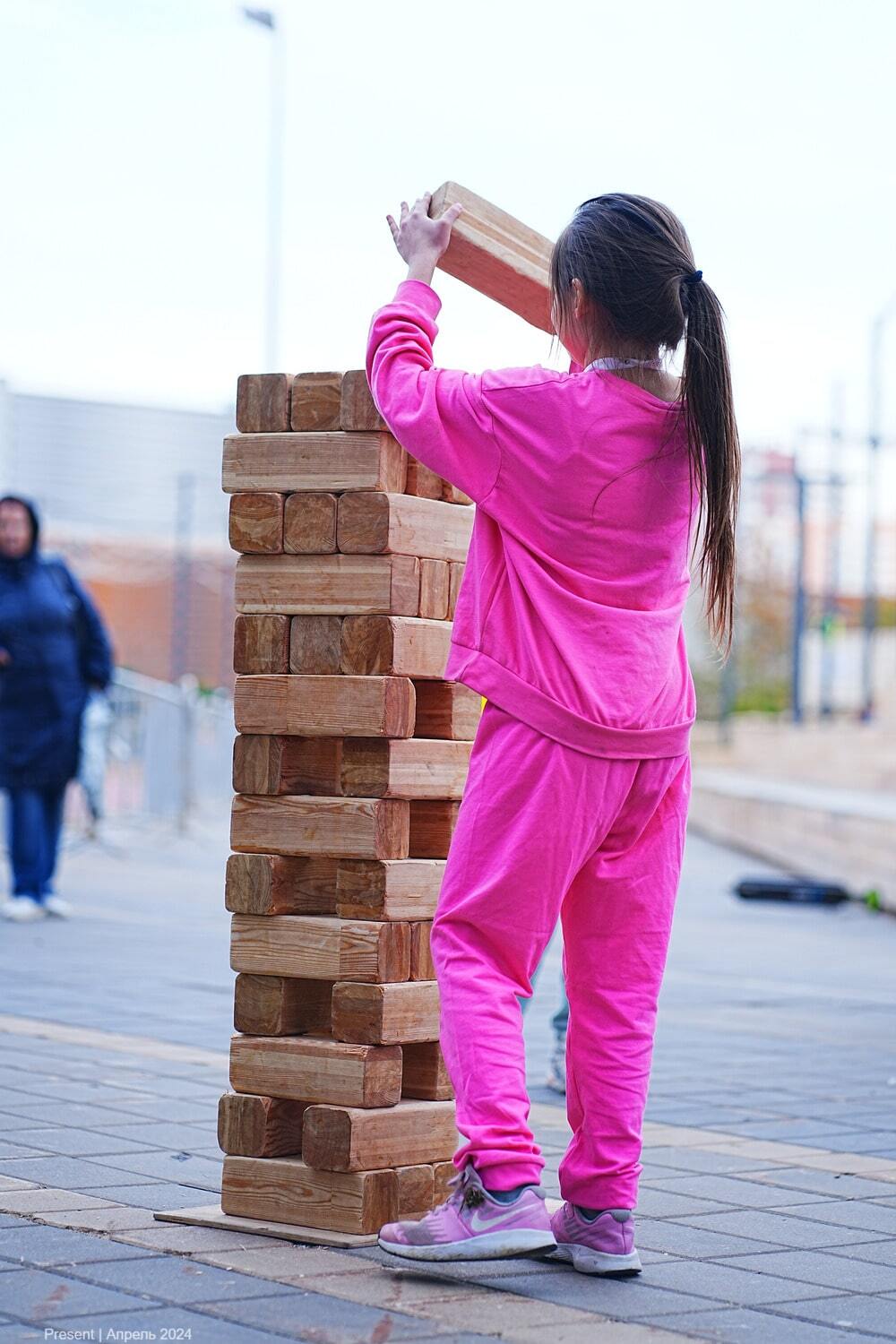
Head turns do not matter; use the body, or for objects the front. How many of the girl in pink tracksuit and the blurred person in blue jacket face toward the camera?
1

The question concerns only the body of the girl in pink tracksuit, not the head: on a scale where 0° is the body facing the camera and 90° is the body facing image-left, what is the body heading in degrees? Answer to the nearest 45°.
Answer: approximately 135°

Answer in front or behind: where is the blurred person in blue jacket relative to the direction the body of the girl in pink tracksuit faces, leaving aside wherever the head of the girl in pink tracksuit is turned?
in front

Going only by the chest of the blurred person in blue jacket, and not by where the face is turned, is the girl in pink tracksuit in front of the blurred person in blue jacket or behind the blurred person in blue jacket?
in front

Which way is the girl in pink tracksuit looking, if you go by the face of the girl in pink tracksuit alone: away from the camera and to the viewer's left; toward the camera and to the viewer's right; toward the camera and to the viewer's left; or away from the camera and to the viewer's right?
away from the camera and to the viewer's left
